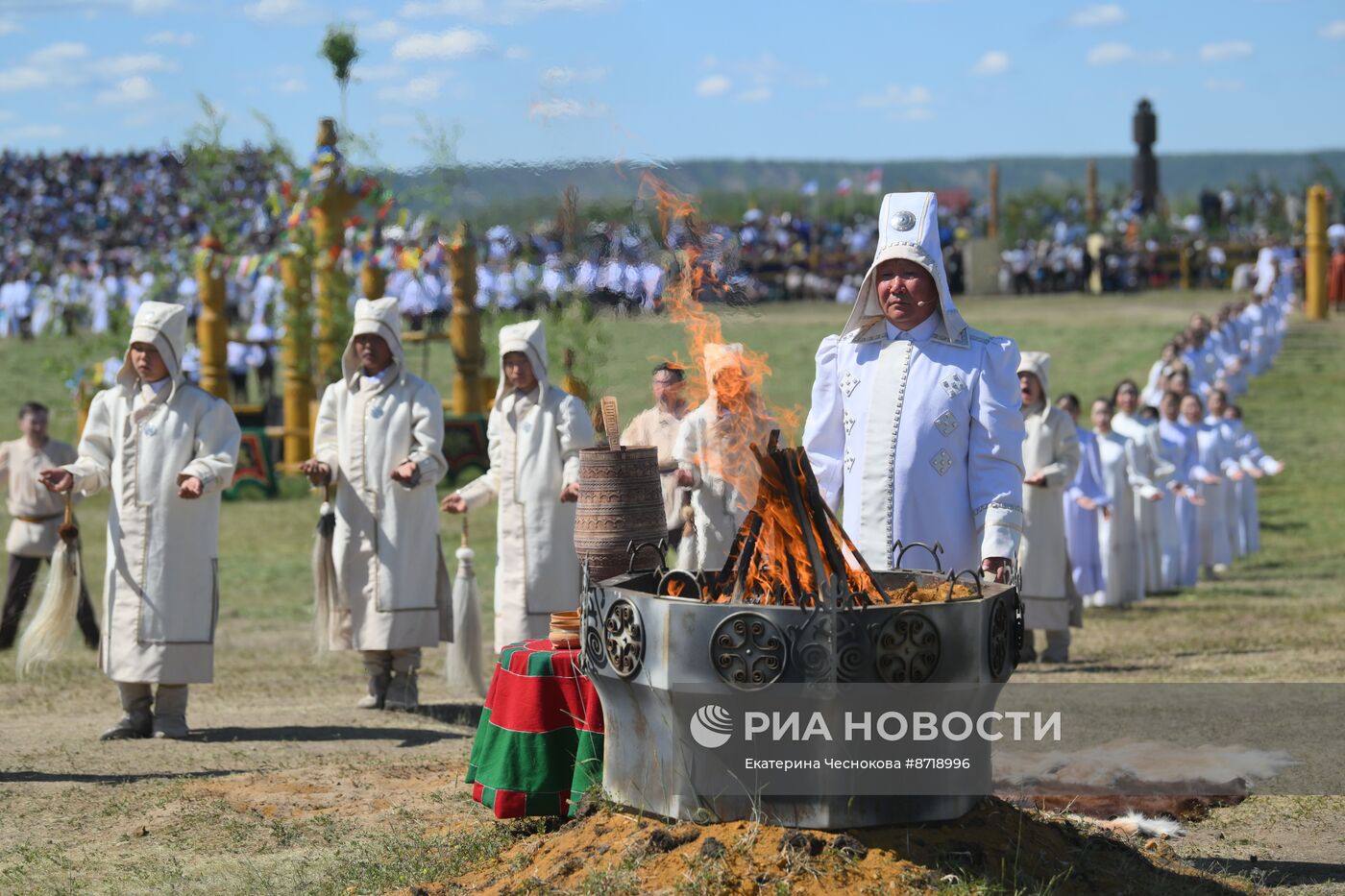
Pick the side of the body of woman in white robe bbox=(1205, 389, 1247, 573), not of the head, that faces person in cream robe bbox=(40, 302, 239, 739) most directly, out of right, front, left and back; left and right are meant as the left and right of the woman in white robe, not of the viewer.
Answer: front

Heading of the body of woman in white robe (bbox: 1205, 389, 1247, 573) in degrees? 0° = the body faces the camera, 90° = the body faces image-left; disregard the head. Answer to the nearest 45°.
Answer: approximately 45°

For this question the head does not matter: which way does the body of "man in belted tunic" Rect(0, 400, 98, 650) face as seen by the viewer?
toward the camera

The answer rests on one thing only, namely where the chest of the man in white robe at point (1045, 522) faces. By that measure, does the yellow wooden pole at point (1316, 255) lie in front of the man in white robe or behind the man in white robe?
behind

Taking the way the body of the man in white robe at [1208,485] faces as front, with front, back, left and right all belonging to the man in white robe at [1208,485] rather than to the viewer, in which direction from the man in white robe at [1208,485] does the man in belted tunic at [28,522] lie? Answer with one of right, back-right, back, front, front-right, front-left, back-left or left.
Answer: front

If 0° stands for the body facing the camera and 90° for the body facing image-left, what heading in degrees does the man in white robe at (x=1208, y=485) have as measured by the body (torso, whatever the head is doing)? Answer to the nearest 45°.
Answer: approximately 45°

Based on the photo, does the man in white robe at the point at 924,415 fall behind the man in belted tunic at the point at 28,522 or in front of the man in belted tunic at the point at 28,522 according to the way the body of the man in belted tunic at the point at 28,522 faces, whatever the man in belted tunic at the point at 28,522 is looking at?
in front

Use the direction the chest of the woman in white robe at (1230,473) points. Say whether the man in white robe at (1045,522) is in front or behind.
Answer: in front

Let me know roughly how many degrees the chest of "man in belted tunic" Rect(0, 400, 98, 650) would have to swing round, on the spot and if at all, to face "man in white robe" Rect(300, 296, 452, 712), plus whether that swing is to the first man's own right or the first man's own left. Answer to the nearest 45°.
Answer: approximately 45° to the first man's own left

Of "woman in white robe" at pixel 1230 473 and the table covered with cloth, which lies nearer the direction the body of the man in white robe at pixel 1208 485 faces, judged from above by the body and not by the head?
the table covered with cloth

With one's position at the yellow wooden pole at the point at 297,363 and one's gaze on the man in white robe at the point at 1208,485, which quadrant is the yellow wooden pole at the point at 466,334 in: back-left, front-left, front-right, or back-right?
front-left

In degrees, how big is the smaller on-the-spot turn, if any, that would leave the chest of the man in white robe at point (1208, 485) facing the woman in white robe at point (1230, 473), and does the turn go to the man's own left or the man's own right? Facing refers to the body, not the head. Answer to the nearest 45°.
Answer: approximately 135° to the man's own right
